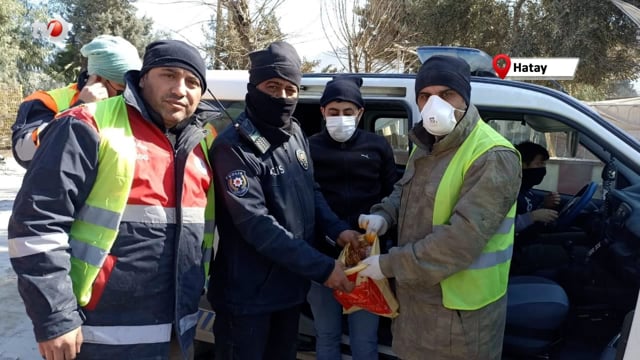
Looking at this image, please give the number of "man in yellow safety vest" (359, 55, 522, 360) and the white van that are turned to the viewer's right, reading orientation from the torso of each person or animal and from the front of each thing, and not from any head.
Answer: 1

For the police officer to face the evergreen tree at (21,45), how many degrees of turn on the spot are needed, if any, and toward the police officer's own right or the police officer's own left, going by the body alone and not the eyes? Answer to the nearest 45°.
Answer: approximately 180°

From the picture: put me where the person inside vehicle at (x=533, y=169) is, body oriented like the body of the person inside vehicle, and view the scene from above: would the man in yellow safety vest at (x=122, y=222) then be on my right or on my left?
on my right

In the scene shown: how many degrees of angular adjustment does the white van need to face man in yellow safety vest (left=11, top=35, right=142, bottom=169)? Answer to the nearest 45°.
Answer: approximately 180°

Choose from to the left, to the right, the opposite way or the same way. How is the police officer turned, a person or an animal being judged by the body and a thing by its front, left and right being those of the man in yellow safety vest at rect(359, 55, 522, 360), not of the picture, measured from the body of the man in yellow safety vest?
to the left

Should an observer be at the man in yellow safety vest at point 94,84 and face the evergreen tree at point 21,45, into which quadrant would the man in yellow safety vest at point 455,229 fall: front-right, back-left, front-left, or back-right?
back-right

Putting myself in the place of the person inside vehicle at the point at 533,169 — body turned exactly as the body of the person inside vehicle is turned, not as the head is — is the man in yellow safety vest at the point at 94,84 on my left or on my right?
on my right

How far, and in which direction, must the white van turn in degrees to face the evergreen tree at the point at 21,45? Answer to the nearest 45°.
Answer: approximately 135° to its left

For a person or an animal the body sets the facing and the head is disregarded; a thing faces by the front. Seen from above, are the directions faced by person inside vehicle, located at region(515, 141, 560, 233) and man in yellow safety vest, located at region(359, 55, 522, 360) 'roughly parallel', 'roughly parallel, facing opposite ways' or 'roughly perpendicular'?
roughly perpendicular

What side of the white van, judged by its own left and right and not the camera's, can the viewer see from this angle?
right

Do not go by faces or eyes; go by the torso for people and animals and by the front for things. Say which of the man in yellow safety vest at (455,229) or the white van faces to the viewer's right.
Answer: the white van

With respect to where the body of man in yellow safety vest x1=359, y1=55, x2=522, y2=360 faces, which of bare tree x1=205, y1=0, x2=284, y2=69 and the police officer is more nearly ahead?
the police officer

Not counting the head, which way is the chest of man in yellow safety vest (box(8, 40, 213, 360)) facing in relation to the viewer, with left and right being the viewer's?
facing the viewer and to the right of the viewer

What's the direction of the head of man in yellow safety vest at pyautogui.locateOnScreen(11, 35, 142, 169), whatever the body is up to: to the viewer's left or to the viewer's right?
to the viewer's right
